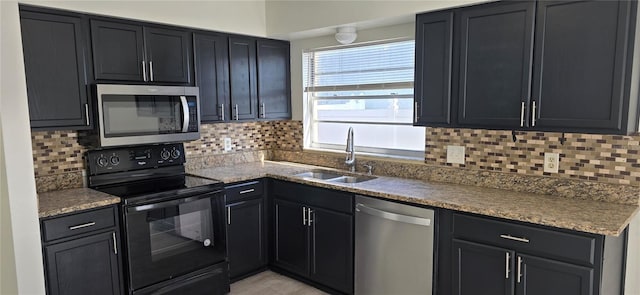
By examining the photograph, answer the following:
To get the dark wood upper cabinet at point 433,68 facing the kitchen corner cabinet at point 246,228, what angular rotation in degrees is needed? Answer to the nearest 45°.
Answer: approximately 45° to its right

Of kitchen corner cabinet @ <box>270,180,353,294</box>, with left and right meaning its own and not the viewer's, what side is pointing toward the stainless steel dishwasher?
left

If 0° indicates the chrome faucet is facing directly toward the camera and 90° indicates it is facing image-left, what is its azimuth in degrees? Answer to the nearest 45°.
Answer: approximately 45°

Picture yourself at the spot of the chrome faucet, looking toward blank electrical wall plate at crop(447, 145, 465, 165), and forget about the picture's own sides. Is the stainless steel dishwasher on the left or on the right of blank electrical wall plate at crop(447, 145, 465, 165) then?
right

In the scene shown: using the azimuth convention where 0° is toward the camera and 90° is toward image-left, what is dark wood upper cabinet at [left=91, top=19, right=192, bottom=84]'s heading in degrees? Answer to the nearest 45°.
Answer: approximately 315°

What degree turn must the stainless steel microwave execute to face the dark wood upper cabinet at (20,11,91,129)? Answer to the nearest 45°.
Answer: approximately 135° to its right

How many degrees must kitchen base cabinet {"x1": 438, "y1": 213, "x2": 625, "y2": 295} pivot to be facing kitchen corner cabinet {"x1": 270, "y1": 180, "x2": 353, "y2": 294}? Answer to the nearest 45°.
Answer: approximately 45° to its right
